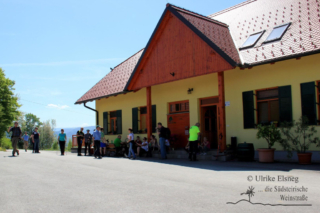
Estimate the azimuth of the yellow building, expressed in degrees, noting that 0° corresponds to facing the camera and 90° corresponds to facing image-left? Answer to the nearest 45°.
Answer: approximately 45°

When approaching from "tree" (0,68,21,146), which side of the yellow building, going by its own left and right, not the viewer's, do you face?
right

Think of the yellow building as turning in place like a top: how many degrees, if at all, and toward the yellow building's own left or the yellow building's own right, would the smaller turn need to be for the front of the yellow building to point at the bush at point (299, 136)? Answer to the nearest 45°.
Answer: approximately 90° to the yellow building's own left
